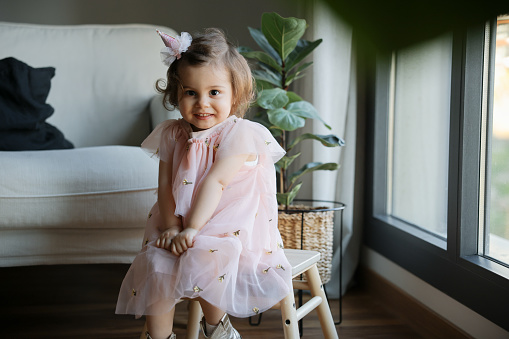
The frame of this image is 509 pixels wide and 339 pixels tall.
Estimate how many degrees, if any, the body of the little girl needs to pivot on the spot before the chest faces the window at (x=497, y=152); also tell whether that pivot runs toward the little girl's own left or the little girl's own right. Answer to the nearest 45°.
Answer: approximately 135° to the little girl's own left

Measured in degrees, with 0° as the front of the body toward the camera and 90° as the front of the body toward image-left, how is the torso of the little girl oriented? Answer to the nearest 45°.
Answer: approximately 45°

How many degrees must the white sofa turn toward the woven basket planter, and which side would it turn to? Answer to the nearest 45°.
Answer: approximately 90° to its left

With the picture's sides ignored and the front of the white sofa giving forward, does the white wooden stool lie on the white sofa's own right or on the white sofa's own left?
on the white sofa's own left

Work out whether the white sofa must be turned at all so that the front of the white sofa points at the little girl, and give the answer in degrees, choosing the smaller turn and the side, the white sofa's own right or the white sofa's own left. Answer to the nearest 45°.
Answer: approximately 45° to the white sofa's own left
